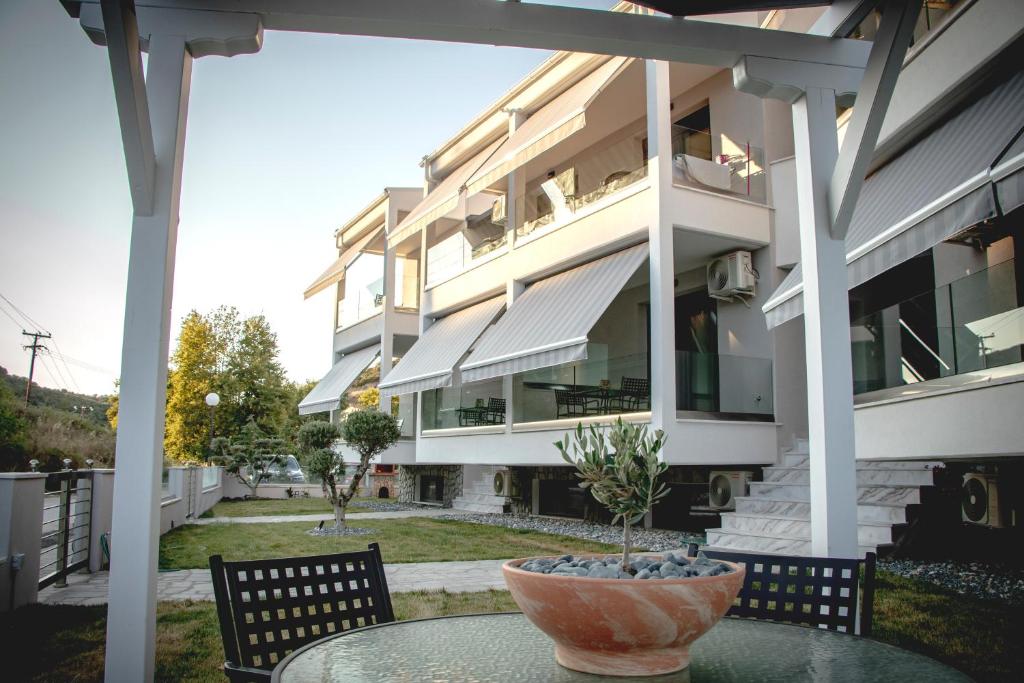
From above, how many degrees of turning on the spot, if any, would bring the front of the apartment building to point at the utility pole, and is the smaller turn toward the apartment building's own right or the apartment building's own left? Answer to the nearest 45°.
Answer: approximately 90° to the apartment building's own right

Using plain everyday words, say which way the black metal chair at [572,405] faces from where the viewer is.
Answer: facing away from the viewer and to the right of the viewer

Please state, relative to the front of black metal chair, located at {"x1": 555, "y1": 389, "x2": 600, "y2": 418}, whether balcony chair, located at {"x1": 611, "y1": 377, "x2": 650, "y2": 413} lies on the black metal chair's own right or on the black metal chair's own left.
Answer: on the black metal chair's own right

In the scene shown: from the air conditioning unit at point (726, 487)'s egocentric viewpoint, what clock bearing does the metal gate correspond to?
The metal gate is roughly at 12 o'clock from the air conditioning unit.

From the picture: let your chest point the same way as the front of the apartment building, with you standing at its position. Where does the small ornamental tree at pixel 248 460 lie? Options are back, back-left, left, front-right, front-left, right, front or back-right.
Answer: right

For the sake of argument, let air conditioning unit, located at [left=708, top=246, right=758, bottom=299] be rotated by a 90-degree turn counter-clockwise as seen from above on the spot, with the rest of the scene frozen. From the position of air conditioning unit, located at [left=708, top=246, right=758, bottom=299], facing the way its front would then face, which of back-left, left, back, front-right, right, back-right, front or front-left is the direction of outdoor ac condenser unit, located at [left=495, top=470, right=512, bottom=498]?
back

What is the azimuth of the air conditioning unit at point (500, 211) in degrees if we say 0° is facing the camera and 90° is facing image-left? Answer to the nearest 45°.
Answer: approximately 45°

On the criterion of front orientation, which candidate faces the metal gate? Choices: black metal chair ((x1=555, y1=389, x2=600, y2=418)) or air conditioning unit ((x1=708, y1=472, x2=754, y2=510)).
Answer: the air conditioning unit

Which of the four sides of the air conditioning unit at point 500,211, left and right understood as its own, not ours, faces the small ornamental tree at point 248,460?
right

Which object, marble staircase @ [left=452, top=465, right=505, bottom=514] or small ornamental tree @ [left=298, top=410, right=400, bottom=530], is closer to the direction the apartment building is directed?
the small ornamental tree
